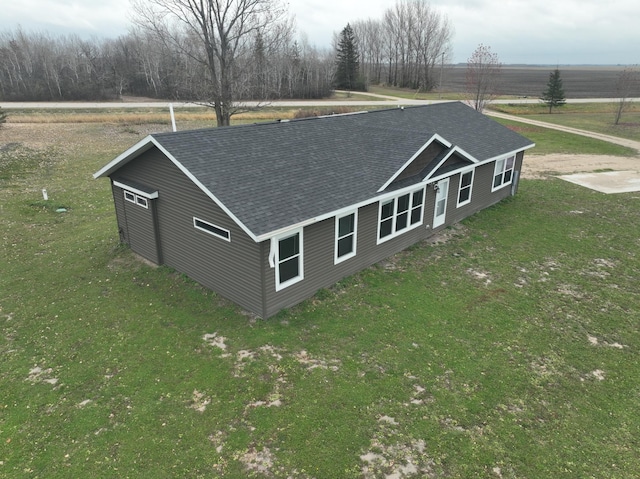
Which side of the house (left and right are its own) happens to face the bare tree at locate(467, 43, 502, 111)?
left

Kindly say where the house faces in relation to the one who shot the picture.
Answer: facing the viewer and to the right of the viewer
